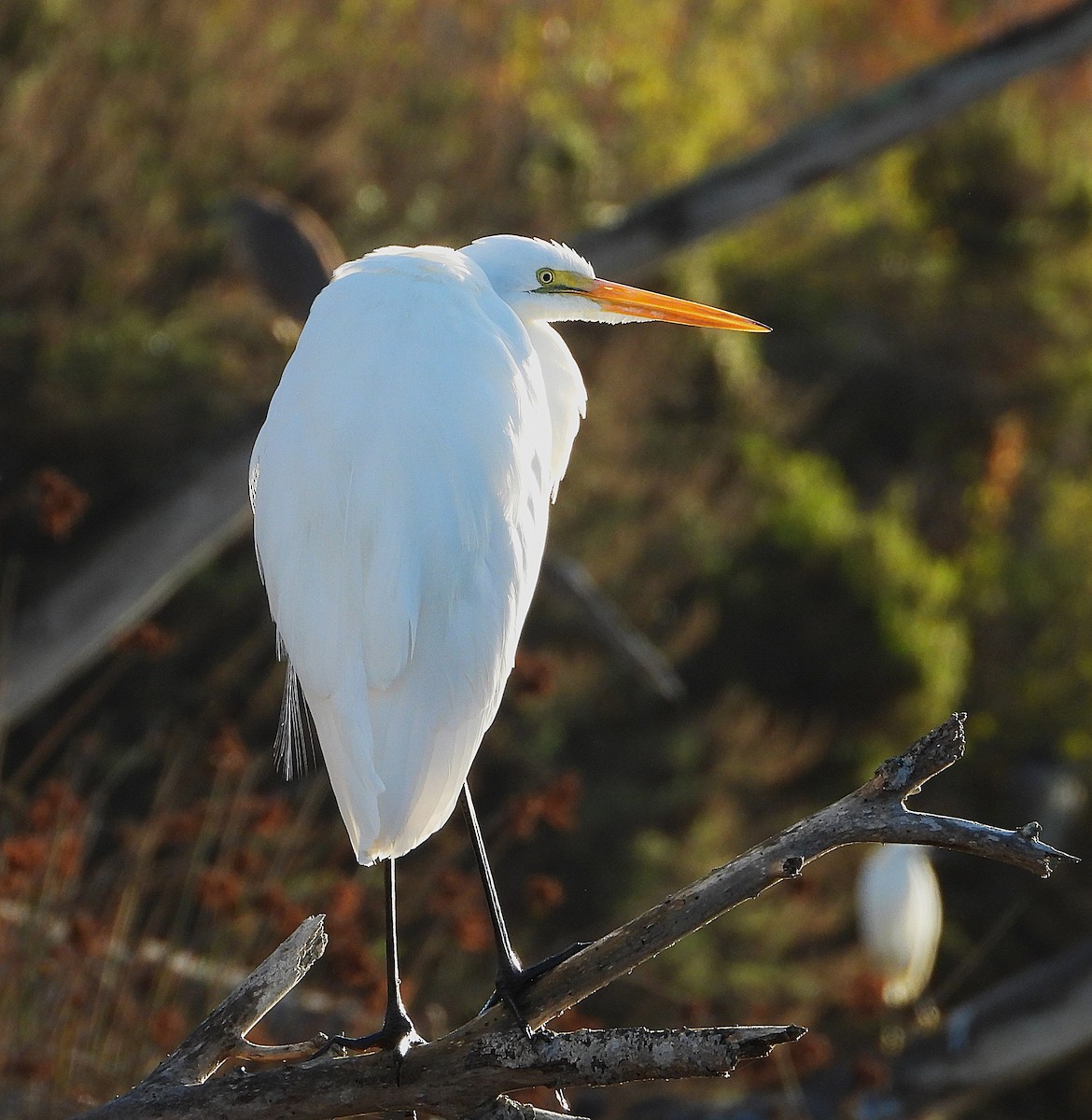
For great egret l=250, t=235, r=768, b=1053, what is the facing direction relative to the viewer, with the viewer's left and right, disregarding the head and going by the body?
facing away from the viewer and to the right of the viewer

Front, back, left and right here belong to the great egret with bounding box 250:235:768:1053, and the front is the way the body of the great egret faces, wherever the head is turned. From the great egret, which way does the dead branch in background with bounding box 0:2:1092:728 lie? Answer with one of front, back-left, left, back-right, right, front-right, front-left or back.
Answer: front-left

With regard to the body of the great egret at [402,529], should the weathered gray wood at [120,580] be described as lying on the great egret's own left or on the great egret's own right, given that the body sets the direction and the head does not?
on the great egret's own left
